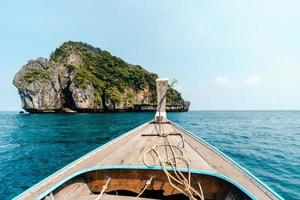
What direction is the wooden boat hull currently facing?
away from the camera
